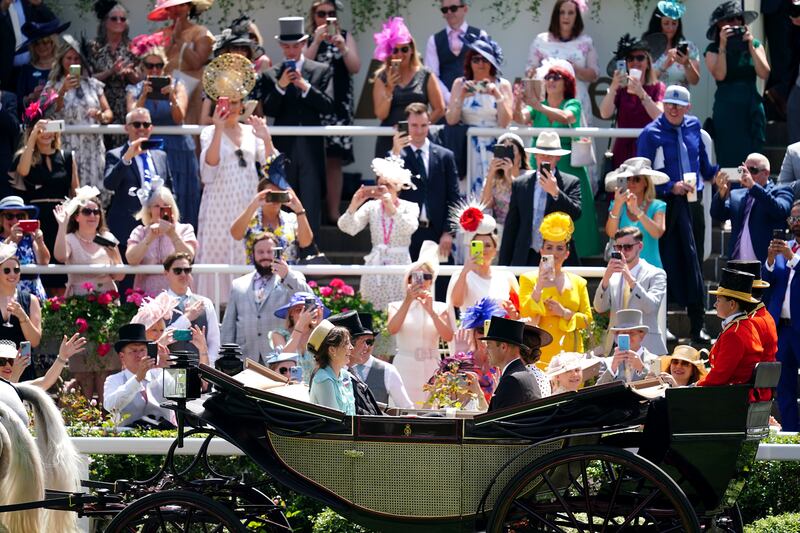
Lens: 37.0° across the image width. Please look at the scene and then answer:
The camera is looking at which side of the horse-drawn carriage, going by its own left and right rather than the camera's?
left

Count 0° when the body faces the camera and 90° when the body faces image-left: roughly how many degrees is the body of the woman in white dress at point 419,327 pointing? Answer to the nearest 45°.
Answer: approximately 0°

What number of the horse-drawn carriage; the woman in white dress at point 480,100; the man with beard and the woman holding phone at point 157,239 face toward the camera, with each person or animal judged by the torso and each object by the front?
3

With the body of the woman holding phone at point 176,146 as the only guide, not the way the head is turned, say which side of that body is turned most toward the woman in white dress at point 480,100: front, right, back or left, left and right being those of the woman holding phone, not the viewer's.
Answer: left

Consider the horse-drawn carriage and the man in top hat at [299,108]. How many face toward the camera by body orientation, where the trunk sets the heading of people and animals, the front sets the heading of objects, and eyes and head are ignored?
1

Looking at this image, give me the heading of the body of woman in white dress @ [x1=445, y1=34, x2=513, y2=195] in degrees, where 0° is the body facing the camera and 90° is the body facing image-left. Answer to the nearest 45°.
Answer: approximately 0°
